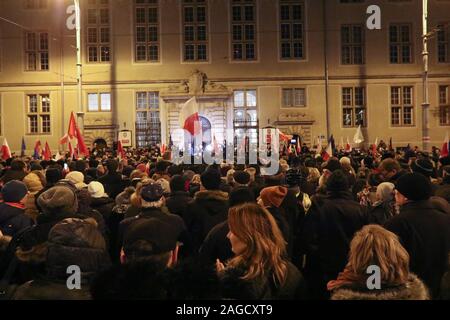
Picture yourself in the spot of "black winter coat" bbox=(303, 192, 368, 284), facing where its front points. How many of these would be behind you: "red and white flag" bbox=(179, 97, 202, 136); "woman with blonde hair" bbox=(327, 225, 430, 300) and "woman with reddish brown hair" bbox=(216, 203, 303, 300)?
2

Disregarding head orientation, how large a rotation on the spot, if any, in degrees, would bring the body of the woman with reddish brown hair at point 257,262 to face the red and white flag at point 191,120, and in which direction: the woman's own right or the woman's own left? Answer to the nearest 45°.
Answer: approximately 45° to the woman's own right

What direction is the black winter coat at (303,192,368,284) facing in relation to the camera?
away from the camera

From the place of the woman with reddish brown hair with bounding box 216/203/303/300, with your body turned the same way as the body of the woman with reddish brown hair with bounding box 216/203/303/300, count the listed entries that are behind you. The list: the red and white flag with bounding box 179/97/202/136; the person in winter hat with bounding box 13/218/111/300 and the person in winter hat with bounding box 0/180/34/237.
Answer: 0

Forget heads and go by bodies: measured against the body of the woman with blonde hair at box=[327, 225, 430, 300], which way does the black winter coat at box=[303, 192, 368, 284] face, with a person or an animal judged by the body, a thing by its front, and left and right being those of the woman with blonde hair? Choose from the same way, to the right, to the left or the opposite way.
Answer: the same way

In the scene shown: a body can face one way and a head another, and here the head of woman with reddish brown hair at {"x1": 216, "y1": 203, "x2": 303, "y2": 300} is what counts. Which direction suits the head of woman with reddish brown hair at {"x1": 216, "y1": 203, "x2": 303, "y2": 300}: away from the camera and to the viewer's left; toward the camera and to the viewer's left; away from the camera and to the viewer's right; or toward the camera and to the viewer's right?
away from the camera and to the viewer's left

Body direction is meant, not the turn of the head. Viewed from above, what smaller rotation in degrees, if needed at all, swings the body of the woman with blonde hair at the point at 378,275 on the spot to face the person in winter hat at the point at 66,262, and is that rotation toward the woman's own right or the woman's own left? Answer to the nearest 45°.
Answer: approximately 90° to the woman's own left

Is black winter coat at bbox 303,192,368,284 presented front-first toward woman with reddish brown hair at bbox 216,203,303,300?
no

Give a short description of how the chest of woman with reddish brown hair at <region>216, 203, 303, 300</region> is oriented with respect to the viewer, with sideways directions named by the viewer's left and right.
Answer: facing away from the viewer and to the left of the viewer

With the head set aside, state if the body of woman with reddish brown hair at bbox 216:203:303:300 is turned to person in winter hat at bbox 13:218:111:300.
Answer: no

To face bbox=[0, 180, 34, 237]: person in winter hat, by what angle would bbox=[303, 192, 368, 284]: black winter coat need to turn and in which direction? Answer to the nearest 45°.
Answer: approximately 90° to its left

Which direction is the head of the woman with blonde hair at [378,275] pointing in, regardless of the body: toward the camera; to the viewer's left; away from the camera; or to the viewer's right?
away from the camera

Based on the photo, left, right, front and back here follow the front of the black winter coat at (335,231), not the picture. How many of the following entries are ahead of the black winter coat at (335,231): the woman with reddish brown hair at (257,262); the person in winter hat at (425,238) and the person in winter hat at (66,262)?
0

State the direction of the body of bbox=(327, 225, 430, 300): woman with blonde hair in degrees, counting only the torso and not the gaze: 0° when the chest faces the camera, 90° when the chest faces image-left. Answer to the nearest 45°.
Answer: approximately 180°

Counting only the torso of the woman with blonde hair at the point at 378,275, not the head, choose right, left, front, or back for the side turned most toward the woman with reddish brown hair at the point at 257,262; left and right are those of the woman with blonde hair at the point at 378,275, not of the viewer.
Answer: left
